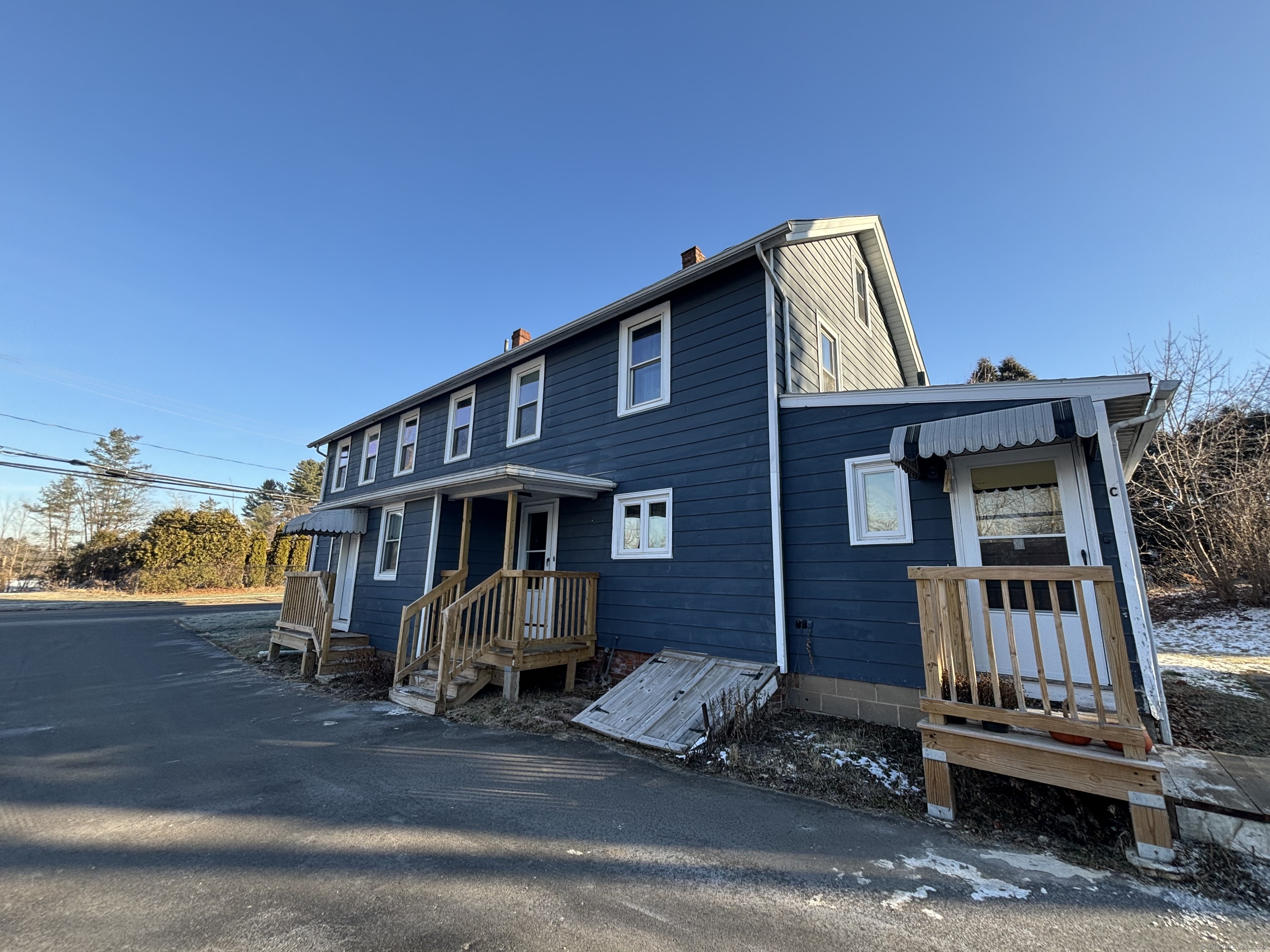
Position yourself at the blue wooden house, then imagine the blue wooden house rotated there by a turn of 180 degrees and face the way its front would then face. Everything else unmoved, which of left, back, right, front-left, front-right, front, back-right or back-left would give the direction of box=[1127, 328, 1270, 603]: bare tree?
front

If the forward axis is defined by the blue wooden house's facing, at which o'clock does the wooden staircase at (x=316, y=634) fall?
The wooden staircase is roughly at 2 o'clock from the blue wooden house.

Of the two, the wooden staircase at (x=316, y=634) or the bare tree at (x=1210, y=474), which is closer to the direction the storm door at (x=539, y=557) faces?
the wooden staircase

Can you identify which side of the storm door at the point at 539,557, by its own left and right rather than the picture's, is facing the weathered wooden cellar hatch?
left

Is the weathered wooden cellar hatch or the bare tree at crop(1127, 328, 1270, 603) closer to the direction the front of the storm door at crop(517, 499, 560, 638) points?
the weathered wooden cellar hatch

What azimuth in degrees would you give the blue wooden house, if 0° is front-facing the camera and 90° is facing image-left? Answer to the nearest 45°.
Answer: approximately 45°

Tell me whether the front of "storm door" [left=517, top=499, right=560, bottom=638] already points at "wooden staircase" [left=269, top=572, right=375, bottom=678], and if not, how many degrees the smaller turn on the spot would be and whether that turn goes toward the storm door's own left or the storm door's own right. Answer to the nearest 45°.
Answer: approximately 90° to the storm door's own right

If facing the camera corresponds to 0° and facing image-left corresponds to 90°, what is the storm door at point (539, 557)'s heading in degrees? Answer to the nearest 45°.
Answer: approximately 45°
